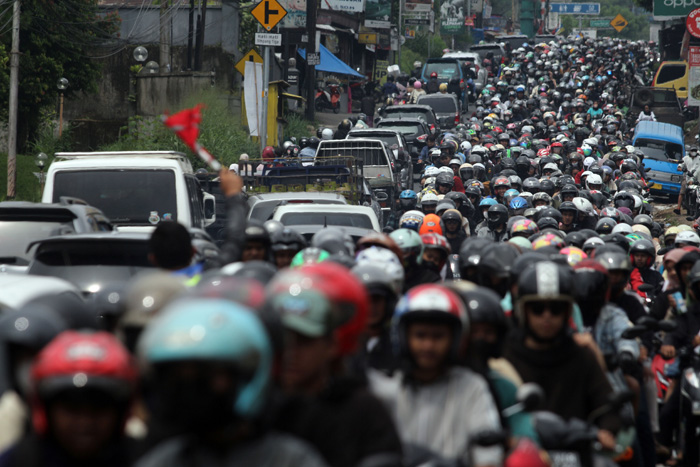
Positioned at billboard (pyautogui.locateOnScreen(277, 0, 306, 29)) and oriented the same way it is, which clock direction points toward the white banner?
The white banner is roughly at 12 o'clock from the billboard.

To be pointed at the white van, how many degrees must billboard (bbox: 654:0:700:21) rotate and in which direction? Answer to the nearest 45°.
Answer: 0° — it already faces it

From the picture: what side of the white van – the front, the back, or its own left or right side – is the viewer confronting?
back

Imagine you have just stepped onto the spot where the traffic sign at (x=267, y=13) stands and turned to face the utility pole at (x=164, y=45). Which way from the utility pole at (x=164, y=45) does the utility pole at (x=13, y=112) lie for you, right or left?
left

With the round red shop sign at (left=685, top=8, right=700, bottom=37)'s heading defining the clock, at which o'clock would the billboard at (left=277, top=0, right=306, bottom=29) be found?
The billboard is roughly at 4 o'clock from the round red shop sign.

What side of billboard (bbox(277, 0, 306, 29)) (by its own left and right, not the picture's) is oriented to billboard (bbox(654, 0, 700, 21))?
left

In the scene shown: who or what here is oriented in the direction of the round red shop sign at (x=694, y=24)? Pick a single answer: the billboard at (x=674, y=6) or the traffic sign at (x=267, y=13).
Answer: the billboard
